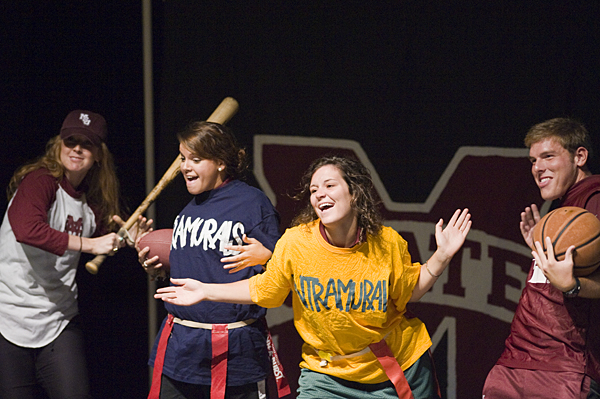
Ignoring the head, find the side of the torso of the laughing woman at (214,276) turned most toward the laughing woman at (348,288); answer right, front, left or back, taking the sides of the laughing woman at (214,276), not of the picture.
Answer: left

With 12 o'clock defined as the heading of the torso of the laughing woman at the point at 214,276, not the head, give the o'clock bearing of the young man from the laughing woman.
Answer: The young man is roughly at 8 o'clock from the laughing woman.

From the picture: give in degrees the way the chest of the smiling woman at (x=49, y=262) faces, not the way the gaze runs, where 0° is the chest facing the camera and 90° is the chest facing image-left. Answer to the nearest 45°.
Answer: approximately 315°

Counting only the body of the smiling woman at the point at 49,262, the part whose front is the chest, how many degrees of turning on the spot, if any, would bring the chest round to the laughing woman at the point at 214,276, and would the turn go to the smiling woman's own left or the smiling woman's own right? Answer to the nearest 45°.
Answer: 0° — they already face them

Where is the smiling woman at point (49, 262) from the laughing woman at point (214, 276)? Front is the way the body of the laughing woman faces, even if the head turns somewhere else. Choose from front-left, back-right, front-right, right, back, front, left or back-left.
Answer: right

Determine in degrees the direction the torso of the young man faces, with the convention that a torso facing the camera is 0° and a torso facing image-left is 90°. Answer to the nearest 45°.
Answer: approximately 45°

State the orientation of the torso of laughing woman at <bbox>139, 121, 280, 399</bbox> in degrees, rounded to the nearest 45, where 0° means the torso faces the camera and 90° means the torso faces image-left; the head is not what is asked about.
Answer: approximately 45°

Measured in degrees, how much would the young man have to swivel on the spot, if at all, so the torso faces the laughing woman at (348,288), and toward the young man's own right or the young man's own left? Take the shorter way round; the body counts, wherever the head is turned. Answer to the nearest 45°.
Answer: approximately 45° to the young man's own right
